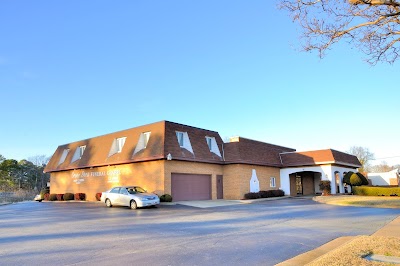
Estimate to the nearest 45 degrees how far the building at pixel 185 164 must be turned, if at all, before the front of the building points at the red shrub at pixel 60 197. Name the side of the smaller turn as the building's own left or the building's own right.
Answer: approximately 135° to the building's own right

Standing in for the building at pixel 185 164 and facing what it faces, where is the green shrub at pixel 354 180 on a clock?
The green shrub is roughly at 10 o'clock from the building.

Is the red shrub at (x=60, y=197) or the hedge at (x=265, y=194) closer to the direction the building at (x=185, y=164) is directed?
the hedge

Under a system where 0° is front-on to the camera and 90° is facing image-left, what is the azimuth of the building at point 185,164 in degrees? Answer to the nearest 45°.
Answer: approximately 315°

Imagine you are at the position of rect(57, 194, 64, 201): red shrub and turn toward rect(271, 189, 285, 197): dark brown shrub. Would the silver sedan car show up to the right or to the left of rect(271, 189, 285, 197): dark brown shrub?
right
